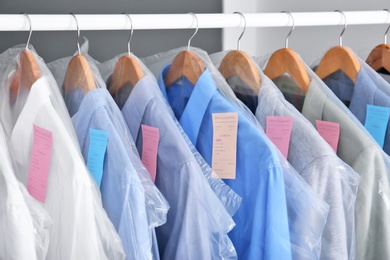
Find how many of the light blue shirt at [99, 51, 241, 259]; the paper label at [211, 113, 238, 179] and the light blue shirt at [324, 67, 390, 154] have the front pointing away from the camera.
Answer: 0

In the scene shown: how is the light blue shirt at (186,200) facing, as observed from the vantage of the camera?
facing the viewer and to the left of the viewer

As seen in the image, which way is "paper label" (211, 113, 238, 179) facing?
toward the camera

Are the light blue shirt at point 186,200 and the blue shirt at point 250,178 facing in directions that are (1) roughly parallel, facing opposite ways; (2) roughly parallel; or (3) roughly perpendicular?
roughly parallel

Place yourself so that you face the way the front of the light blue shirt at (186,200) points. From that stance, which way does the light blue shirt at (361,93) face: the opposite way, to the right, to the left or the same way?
the same way

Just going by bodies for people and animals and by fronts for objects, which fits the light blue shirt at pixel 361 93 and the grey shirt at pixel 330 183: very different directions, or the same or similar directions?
same or similar directions

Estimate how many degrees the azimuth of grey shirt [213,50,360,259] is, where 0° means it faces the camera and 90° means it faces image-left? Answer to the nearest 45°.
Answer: approximately 45°
